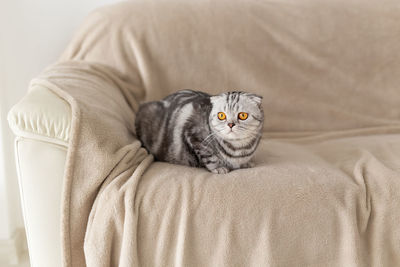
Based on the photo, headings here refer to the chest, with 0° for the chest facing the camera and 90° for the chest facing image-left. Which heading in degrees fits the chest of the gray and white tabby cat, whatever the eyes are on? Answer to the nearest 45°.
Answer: approximately 315°
